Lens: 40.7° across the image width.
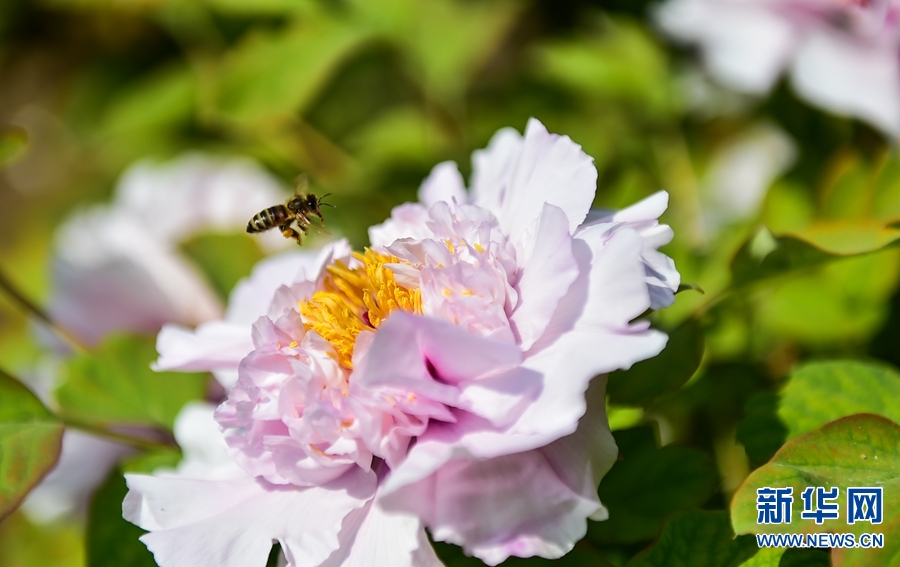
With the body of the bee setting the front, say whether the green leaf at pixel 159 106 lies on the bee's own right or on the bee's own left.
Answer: on the bee's own left

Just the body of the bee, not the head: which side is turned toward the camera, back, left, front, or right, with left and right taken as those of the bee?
right
